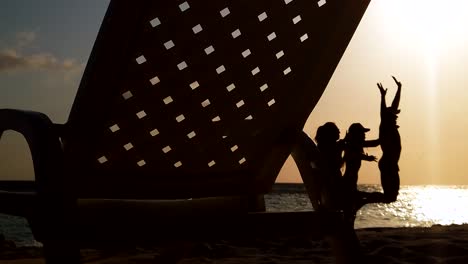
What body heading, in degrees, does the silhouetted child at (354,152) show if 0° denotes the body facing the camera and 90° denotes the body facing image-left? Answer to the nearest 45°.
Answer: approximately 270°

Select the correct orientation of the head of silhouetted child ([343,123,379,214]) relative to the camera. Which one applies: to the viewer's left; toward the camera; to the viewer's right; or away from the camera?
to the viewer's right
